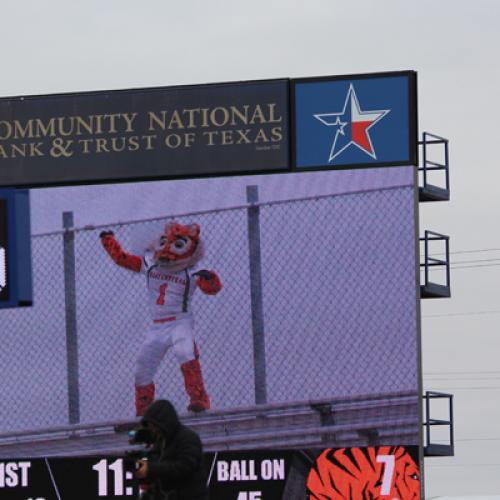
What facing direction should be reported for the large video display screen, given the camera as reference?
facing the viewer and to the left of the viewer

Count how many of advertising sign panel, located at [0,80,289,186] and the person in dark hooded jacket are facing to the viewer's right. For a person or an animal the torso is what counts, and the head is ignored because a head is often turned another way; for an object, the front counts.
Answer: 0

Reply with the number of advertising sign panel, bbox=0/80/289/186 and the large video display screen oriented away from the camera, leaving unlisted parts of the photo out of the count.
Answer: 0

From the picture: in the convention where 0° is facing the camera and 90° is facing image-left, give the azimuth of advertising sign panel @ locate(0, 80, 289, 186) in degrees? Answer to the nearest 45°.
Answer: approximately 45°
